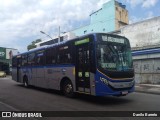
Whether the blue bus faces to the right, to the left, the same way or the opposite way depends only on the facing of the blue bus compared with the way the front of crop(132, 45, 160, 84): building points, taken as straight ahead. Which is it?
to the left

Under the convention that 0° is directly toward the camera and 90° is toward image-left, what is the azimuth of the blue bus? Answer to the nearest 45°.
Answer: approximately 315°

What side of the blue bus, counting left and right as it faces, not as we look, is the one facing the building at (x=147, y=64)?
left

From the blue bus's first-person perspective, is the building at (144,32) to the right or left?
on its left

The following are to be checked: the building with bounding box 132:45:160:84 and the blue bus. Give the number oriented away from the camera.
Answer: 0
